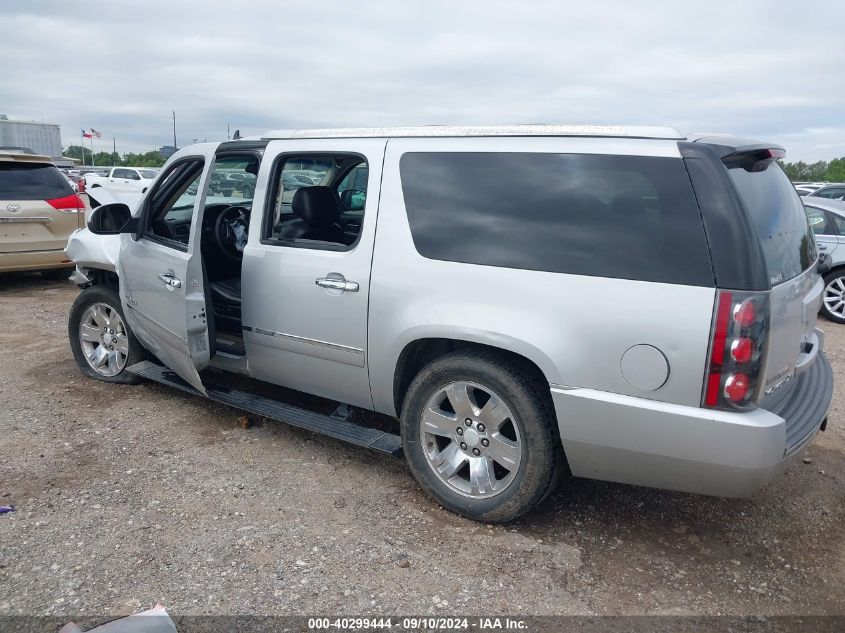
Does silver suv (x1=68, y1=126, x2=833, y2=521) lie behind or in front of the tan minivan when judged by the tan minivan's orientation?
behind

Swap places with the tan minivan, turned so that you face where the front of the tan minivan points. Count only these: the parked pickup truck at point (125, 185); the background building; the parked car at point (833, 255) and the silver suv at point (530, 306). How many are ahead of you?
2

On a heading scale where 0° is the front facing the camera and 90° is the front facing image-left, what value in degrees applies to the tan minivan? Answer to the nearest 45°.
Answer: approximately 180°

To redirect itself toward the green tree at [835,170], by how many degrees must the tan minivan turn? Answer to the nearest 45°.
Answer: approximately 90° to its right

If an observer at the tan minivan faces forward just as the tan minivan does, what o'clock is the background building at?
The background building is roughly at 12 o'clock from the tan minivan.

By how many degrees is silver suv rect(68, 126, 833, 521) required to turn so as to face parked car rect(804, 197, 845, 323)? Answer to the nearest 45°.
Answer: approximately 90° to its right

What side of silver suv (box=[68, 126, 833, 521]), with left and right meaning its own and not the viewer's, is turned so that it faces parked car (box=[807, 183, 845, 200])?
right

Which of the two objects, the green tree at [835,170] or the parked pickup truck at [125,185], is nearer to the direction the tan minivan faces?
the parked pickup truck

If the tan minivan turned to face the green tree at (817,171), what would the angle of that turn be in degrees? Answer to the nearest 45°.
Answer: approximately 90° to its right

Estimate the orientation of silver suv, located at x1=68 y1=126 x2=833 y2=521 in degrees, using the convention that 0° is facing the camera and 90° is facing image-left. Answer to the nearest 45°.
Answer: approximately 135°

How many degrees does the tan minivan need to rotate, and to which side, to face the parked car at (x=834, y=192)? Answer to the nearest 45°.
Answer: approximately 90° to its right
